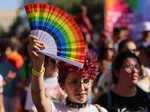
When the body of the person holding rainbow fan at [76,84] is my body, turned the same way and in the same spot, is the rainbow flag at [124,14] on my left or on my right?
on my left

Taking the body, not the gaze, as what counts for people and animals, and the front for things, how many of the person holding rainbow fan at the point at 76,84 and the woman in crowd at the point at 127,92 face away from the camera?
0

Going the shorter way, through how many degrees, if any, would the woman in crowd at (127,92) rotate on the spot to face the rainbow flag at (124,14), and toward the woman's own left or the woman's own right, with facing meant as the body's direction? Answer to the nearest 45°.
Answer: approximately 135° to the woman's own left

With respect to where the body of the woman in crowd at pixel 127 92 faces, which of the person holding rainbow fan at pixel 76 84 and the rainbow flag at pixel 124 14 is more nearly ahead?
the person holding rainbow fan

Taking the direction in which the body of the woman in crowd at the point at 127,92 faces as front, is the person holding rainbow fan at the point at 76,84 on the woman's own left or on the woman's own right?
on the woman's own right

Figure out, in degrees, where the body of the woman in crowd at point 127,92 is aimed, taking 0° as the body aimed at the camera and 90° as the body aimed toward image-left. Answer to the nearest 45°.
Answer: approximately 315°

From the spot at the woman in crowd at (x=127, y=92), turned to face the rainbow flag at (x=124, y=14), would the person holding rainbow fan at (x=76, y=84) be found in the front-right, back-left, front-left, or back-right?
back-left

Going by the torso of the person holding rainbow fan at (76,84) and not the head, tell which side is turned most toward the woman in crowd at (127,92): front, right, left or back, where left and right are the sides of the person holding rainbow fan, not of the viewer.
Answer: left
